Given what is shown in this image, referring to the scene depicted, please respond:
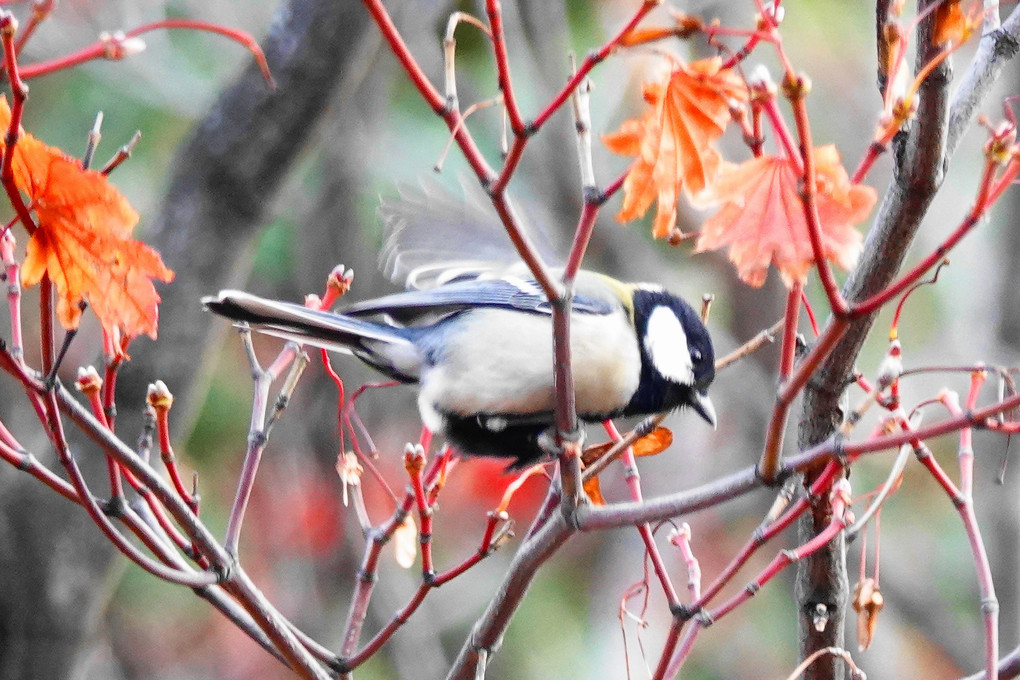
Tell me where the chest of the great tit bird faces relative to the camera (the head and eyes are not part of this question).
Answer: to the viewer's right
